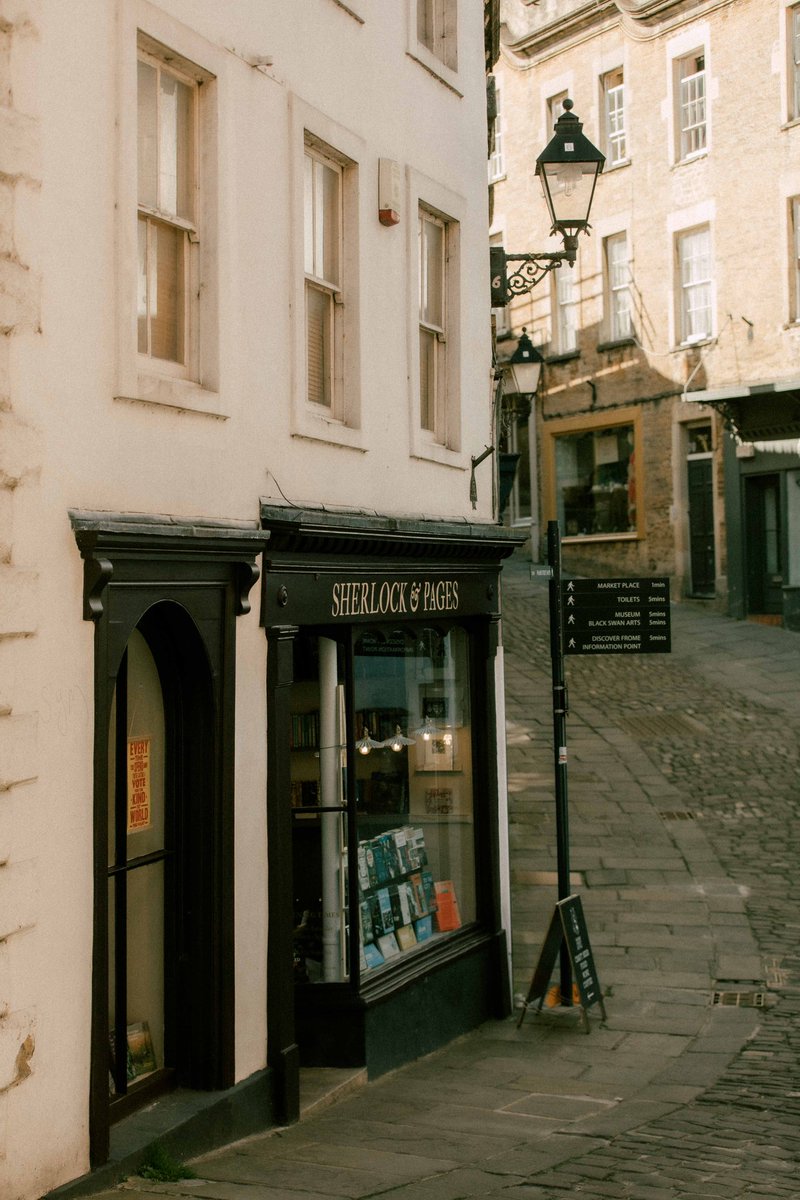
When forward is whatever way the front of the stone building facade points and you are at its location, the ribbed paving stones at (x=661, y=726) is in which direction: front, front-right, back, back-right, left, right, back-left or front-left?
front-left

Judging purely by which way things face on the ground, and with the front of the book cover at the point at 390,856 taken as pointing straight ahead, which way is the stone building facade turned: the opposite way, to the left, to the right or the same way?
to the right

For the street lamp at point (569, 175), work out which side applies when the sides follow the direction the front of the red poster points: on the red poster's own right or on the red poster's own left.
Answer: on the red poster's own left

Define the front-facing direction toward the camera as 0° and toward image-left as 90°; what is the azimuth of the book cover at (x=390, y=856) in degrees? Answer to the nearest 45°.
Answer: approximately 315°

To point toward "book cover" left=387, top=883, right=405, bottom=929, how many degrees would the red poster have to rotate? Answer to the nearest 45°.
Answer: approximately 90° to its left

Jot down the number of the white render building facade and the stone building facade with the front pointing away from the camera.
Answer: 0

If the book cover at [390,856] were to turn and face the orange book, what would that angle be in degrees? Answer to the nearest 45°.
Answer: approximately 90° to its left

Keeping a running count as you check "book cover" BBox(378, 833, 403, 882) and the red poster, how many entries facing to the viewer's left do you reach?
0

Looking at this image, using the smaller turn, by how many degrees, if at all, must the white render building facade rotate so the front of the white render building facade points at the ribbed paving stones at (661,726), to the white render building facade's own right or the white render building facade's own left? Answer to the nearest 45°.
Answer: approximately 90° to the white render building facade's own left

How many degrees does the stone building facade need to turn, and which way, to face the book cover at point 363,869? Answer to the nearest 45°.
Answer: approximately 45° to its left

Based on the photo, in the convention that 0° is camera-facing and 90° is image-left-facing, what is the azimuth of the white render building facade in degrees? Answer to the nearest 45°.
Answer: approximately 315°
